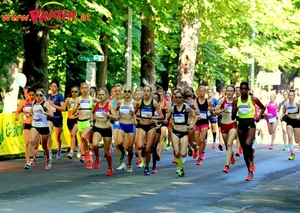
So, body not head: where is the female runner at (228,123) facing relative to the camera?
toward the camera

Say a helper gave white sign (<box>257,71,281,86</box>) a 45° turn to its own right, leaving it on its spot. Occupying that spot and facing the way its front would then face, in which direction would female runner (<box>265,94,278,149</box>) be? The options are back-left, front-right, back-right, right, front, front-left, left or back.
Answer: front-left

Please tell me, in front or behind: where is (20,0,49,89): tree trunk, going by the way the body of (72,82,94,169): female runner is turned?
behind

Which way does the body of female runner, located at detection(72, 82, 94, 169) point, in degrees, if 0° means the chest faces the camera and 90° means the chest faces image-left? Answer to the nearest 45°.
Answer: approximately 0°

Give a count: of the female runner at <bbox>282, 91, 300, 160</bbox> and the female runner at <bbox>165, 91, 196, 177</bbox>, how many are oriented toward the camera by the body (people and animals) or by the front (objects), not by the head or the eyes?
2

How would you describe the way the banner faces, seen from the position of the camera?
facing the viewer

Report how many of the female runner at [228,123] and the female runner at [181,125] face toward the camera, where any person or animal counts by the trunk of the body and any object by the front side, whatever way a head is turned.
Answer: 2

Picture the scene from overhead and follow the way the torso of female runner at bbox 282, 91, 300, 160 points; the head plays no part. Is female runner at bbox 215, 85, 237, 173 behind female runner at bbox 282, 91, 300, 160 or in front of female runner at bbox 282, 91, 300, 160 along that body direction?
in front

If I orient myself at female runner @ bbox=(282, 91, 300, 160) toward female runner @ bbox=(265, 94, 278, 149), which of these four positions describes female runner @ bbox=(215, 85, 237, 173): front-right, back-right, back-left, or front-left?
back-left

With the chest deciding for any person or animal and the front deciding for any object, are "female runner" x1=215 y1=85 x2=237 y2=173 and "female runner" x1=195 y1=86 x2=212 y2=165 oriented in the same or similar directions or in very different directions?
same or similar directions

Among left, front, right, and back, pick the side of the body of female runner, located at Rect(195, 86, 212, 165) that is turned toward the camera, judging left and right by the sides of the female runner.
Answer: front

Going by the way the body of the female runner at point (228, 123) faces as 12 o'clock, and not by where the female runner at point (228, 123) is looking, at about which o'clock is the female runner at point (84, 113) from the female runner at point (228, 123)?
the female runner at point (84, 113) is roughly at 3 o'clock from the female runner at point (228, 123).

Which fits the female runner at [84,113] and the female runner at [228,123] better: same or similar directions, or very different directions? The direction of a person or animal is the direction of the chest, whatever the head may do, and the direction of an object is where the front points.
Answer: same or similar directions

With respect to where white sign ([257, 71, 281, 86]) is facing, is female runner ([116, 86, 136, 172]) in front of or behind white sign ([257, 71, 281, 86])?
in front

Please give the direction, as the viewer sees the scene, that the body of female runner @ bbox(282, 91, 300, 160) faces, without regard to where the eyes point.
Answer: toward the camera
